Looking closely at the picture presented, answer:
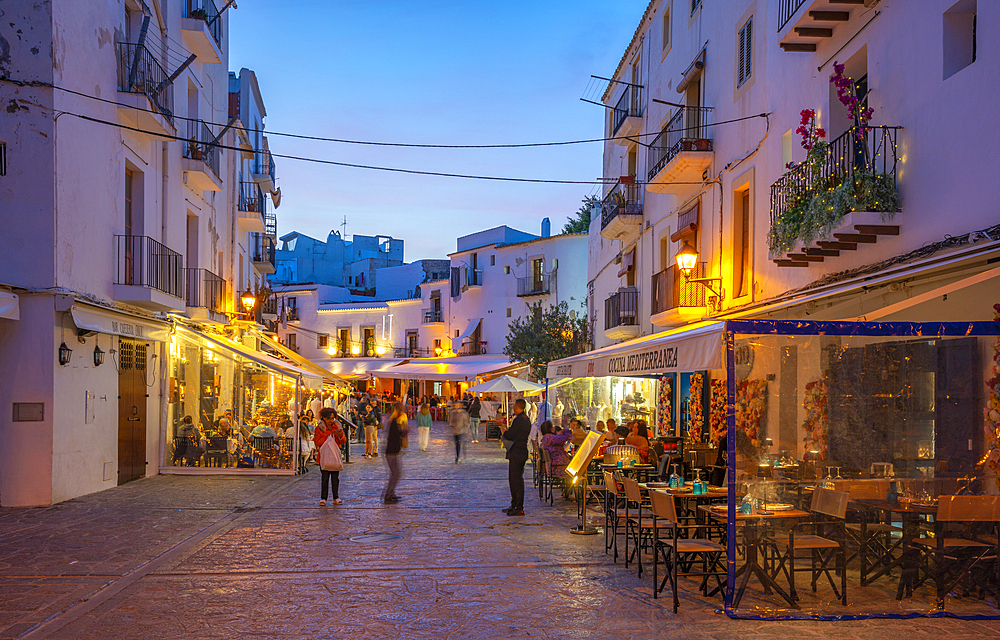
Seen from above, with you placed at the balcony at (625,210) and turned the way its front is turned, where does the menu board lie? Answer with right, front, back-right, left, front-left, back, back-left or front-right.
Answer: front-left

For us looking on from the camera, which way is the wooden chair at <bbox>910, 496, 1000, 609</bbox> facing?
facing away from the viewer and to the left of the viewer

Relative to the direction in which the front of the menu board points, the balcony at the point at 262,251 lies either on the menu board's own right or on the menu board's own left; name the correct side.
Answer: on the menu board's own right

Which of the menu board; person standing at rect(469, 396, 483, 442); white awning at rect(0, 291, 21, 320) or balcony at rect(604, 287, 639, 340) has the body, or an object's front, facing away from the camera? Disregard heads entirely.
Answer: the person standing

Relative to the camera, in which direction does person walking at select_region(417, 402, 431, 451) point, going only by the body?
away from the camera

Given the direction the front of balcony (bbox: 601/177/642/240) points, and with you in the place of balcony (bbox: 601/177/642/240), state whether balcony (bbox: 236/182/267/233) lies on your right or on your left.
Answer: on your right

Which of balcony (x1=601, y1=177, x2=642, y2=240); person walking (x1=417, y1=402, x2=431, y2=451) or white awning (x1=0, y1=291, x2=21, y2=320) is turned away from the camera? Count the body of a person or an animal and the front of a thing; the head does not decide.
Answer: the person walking

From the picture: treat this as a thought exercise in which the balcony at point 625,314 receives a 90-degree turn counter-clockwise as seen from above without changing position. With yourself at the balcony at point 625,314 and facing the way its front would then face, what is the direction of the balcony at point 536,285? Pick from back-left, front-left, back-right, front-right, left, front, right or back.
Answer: back-left

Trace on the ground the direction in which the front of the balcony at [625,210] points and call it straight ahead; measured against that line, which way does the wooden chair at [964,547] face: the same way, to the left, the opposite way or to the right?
to the right

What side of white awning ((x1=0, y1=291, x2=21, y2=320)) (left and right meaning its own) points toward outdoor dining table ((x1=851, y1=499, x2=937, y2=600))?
front

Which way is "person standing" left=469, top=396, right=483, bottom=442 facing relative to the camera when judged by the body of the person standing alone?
away from the camera

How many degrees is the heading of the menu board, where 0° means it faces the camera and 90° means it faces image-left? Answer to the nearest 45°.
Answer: approximately 45°
